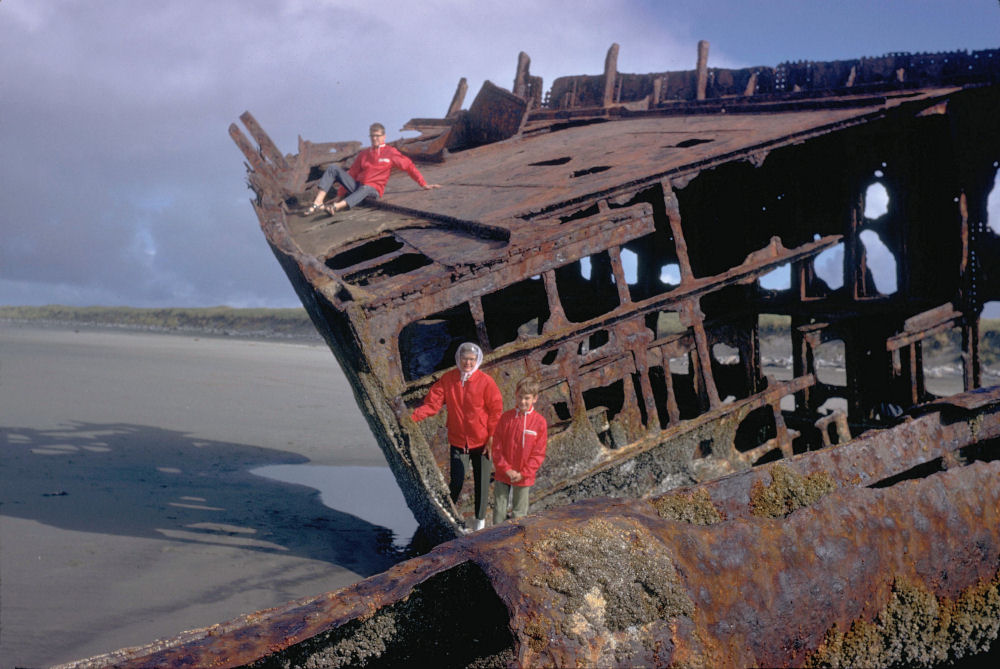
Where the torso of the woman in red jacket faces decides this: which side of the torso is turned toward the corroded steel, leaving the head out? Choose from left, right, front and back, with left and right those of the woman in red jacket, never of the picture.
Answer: front

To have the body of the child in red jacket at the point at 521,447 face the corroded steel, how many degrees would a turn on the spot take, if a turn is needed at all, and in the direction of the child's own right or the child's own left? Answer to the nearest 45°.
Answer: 0° — they already face it

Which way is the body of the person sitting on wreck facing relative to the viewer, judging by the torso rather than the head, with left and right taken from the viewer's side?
facing the viewer and to the left of the viewer

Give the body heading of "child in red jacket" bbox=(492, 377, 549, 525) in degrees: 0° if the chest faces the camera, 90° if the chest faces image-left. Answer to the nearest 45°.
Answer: approximately 0°

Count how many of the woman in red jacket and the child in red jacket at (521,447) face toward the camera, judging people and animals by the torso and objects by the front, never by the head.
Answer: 2

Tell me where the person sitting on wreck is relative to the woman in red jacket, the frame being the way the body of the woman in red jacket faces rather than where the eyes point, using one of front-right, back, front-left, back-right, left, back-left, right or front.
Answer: back

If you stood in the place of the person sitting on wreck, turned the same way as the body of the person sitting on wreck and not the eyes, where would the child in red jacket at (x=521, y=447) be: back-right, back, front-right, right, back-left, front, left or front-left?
front-left

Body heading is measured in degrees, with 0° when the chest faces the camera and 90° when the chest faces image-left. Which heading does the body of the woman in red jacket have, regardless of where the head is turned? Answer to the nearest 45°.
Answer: approximately 0°

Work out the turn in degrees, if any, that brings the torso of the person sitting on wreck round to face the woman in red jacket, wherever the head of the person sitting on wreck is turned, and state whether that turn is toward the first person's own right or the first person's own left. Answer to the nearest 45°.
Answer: approximately 45° to the first person's own left
